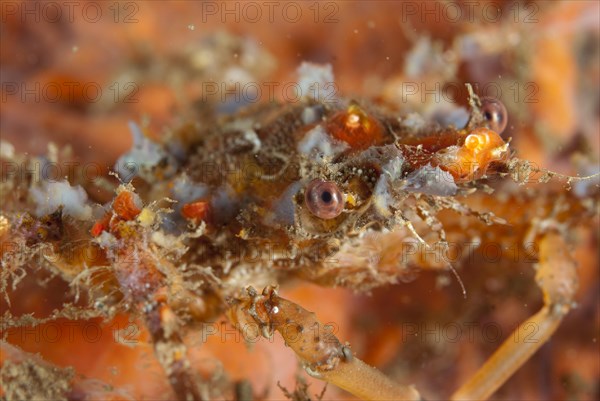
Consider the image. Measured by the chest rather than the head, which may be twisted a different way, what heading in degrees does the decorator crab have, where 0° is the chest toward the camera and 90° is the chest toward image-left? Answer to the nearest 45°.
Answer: approximately 315°
